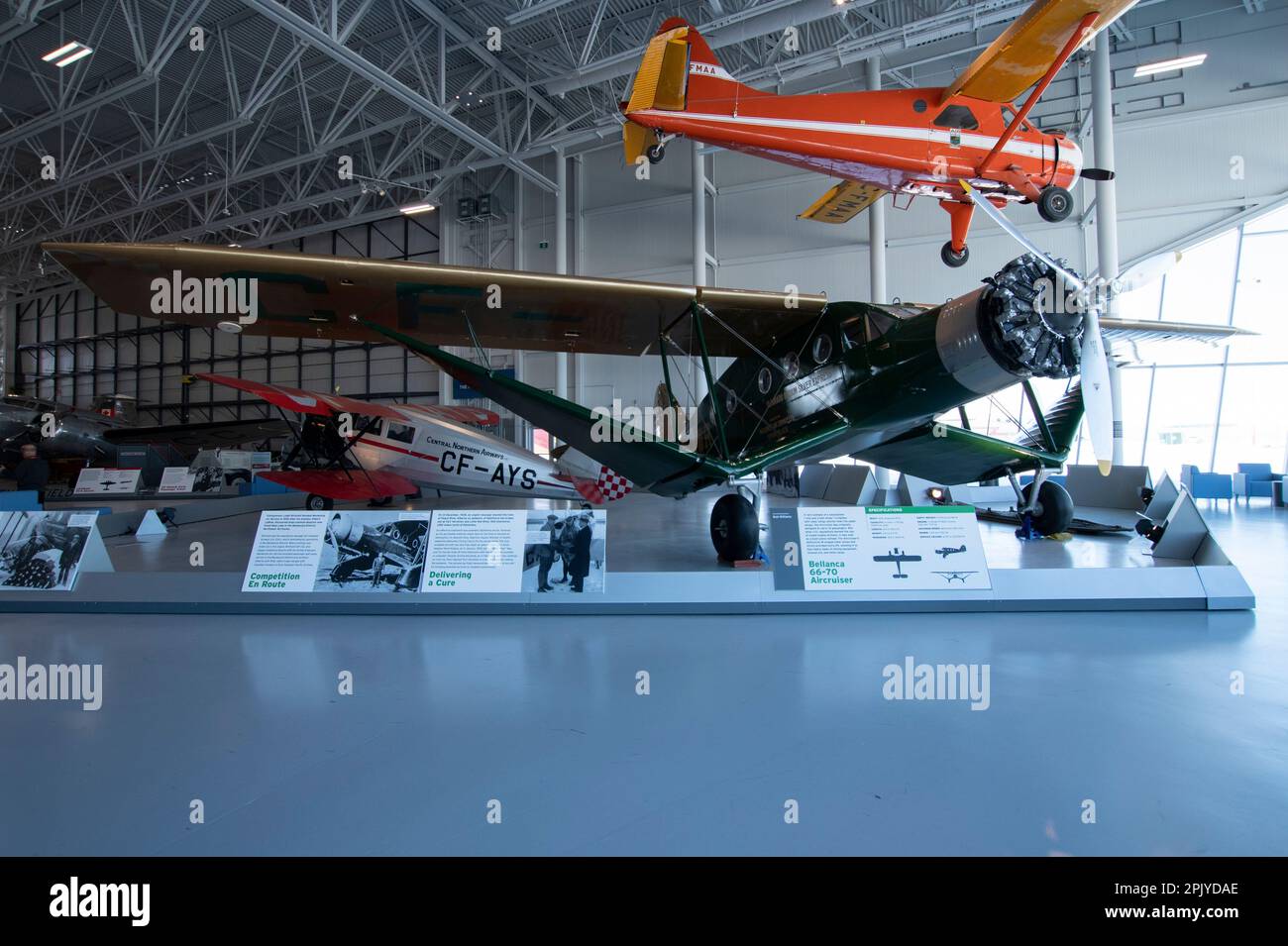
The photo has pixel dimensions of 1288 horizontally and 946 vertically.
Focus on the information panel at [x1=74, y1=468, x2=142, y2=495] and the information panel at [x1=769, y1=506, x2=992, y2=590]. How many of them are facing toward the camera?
2

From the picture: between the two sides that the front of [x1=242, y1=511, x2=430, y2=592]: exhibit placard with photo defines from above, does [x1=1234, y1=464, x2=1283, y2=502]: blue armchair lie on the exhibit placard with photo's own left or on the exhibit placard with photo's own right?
on the exhibit placard with photo's own left

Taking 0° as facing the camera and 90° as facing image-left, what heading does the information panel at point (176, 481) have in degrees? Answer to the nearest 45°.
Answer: approximately 0°

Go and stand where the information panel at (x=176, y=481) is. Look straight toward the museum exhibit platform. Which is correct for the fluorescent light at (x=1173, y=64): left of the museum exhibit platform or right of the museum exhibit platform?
left

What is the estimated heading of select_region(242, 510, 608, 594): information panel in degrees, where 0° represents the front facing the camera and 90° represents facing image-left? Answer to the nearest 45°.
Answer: approximately 0°
